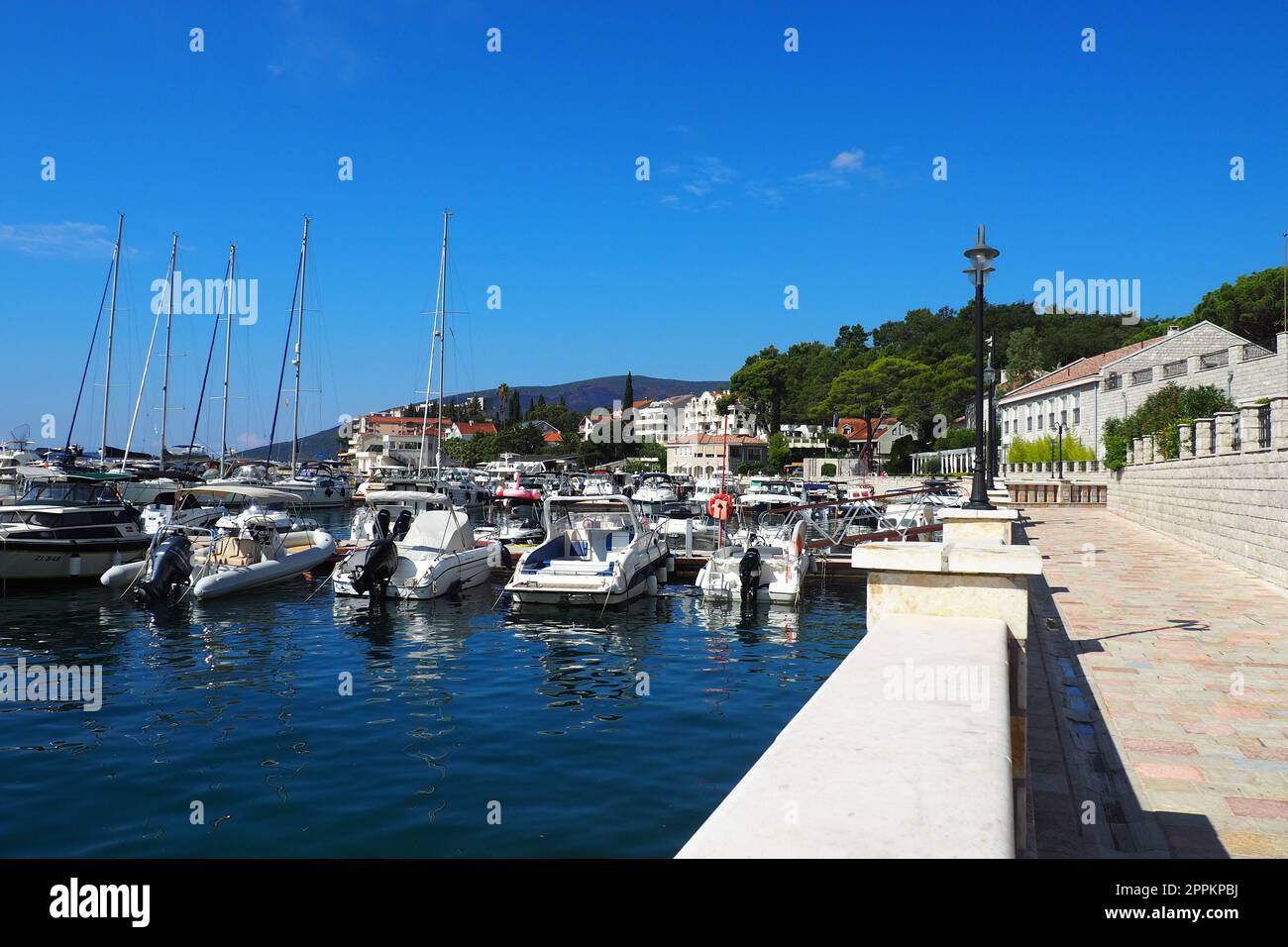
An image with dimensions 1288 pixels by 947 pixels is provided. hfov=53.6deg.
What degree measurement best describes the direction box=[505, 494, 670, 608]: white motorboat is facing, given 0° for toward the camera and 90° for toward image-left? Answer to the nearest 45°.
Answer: approximately 225°

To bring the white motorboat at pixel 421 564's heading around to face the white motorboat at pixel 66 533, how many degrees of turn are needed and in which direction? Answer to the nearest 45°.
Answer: approximately 90° to its left

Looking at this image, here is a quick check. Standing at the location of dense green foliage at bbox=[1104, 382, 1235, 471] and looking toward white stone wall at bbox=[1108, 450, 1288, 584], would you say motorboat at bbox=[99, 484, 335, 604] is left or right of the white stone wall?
right

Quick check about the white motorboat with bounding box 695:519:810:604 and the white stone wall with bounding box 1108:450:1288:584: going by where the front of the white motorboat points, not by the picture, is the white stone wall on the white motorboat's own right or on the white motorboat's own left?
on the white motorboat's own right

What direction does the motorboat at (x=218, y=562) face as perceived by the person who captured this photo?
facing away from the viewer and to the right of the viewer

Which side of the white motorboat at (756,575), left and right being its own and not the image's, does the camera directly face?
back

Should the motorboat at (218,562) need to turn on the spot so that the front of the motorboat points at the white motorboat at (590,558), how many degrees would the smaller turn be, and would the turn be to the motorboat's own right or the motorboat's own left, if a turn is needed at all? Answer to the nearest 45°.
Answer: approximately 90° to the motorboat's own right

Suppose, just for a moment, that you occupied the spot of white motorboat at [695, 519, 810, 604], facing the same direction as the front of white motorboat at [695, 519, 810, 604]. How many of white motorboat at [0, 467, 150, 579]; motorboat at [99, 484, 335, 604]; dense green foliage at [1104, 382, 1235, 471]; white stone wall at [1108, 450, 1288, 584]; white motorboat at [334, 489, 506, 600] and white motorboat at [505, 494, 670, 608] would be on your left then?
4

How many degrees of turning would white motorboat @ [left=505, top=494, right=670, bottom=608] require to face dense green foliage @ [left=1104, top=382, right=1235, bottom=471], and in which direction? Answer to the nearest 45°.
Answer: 0° — it already faces it

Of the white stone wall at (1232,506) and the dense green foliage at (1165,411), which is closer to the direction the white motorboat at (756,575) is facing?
the dense green foliage
